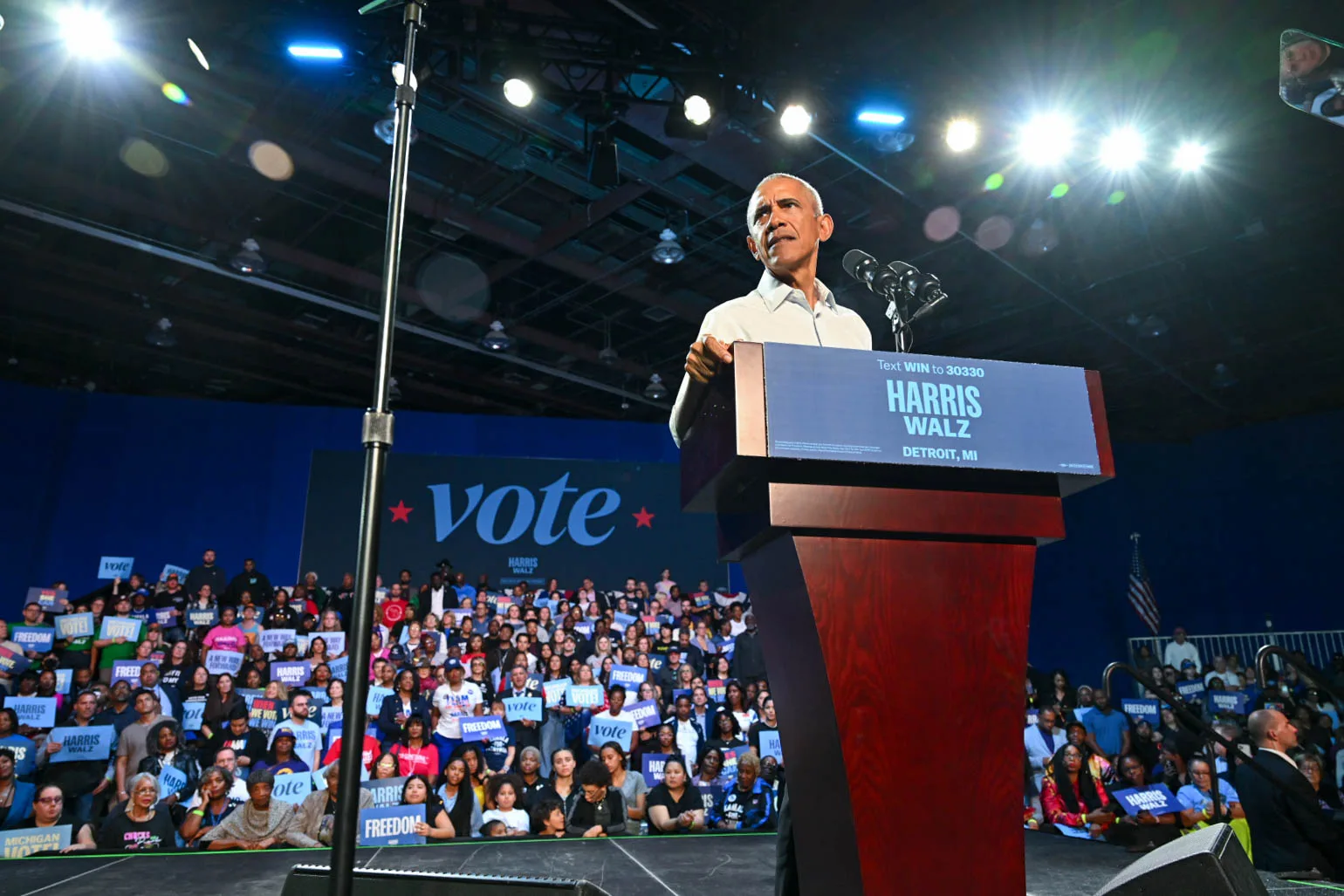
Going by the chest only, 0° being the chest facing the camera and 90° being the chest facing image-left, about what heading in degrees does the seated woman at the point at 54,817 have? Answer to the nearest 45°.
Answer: approximately 0°

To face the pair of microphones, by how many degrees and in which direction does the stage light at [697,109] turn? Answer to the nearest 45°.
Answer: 0° — it already faces it
